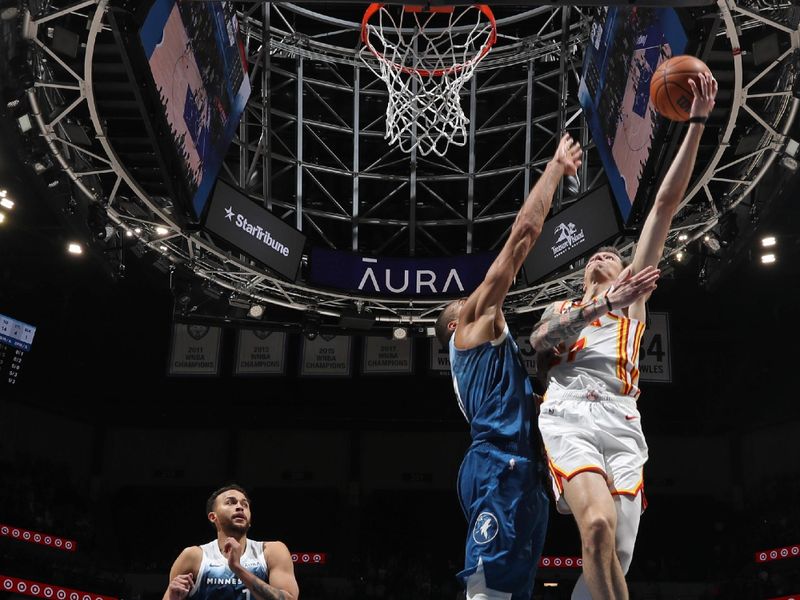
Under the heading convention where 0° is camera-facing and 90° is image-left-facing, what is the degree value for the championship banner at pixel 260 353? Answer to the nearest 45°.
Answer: approximately 0°

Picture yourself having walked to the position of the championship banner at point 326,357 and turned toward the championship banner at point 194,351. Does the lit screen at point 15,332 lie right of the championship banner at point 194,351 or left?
left

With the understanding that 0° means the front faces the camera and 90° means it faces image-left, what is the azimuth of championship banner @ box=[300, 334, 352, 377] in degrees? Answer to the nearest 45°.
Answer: approximately 0°

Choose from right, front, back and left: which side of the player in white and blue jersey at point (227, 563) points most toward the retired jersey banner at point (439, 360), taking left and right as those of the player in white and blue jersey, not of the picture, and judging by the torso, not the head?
back

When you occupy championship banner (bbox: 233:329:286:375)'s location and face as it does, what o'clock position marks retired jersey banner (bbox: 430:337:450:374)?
retired jersey banner (bbox: 430:337:450:374) is roughly at 10 o'clock from championship banner (bbox: 233:329:286:375).

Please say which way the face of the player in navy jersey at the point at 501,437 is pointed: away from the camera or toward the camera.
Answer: away from the camera

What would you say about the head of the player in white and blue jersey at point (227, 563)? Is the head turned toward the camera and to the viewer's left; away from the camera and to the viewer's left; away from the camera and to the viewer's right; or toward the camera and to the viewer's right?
toward the camera and to the viewer's right

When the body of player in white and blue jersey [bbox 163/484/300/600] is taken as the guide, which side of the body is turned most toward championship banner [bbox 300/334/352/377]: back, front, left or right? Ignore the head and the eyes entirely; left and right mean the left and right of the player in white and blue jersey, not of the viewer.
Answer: back

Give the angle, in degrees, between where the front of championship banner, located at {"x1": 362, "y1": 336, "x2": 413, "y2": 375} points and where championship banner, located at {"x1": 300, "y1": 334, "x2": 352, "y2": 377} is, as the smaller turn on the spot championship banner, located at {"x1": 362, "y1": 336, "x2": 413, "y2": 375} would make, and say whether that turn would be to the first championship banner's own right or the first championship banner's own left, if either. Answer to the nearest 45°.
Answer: approximately 90° to the first championship banner's own right

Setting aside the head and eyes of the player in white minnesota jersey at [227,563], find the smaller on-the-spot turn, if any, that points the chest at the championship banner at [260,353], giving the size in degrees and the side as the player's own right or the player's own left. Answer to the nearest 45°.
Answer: approximately 180°
